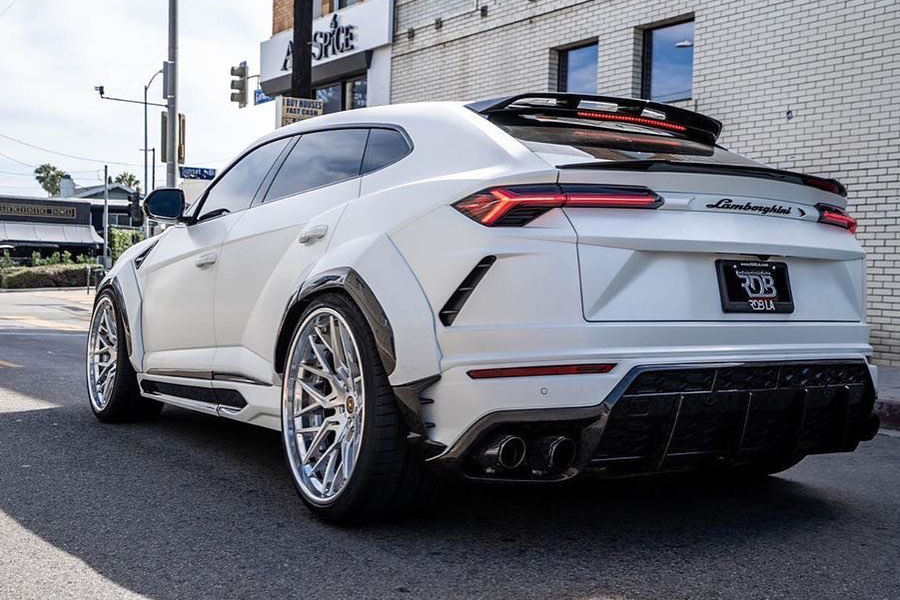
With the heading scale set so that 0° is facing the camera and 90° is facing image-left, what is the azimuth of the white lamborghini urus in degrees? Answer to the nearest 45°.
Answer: approximately 135°

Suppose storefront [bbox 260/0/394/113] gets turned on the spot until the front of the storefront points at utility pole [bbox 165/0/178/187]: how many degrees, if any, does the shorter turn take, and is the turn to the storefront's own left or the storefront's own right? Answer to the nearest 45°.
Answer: approximately 90° to the storefront's own right

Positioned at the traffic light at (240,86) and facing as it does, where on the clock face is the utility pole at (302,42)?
The utility pole is roughly at 9 o'clock from the traffic light.

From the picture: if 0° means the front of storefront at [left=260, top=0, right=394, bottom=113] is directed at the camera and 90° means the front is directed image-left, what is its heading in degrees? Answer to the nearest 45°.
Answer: approximately 45°

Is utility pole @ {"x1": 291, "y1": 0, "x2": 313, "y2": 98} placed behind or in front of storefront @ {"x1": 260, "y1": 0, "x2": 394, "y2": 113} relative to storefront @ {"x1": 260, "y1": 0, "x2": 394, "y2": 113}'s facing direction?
in front

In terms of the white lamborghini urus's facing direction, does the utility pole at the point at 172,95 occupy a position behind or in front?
in front

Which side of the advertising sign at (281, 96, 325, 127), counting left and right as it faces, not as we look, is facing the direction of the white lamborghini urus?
front
